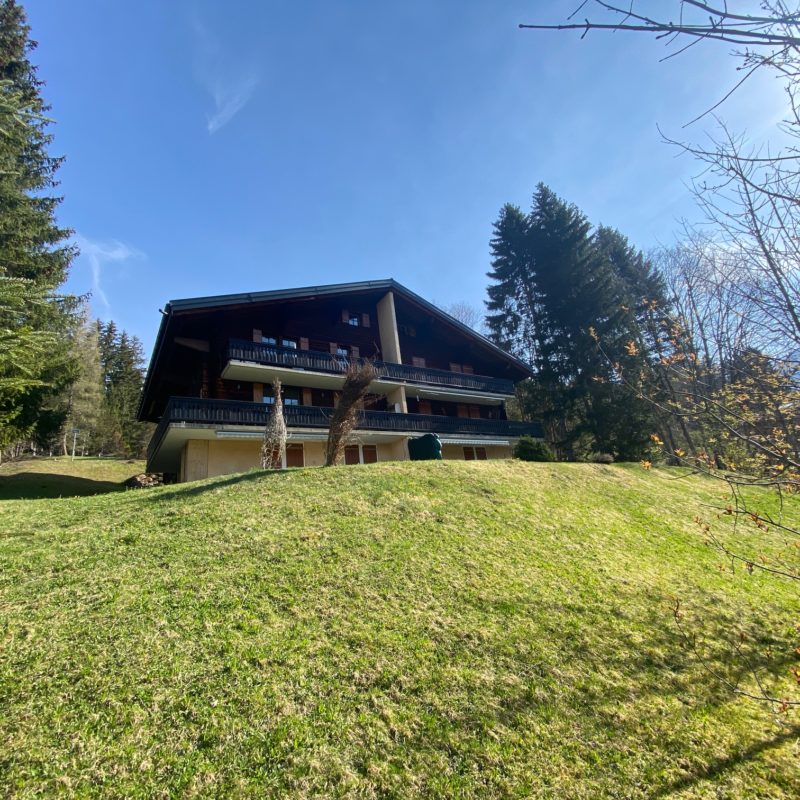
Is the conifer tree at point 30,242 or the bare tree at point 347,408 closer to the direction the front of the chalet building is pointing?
the bare tree

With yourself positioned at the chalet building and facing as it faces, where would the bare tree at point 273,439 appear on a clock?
The bare tree is roughly at 2 o'clock from the chalet building.

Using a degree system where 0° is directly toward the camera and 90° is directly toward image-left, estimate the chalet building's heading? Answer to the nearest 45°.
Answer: approximately 315°

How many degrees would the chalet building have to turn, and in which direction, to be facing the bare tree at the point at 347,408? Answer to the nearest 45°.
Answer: approximately 45° to its right
